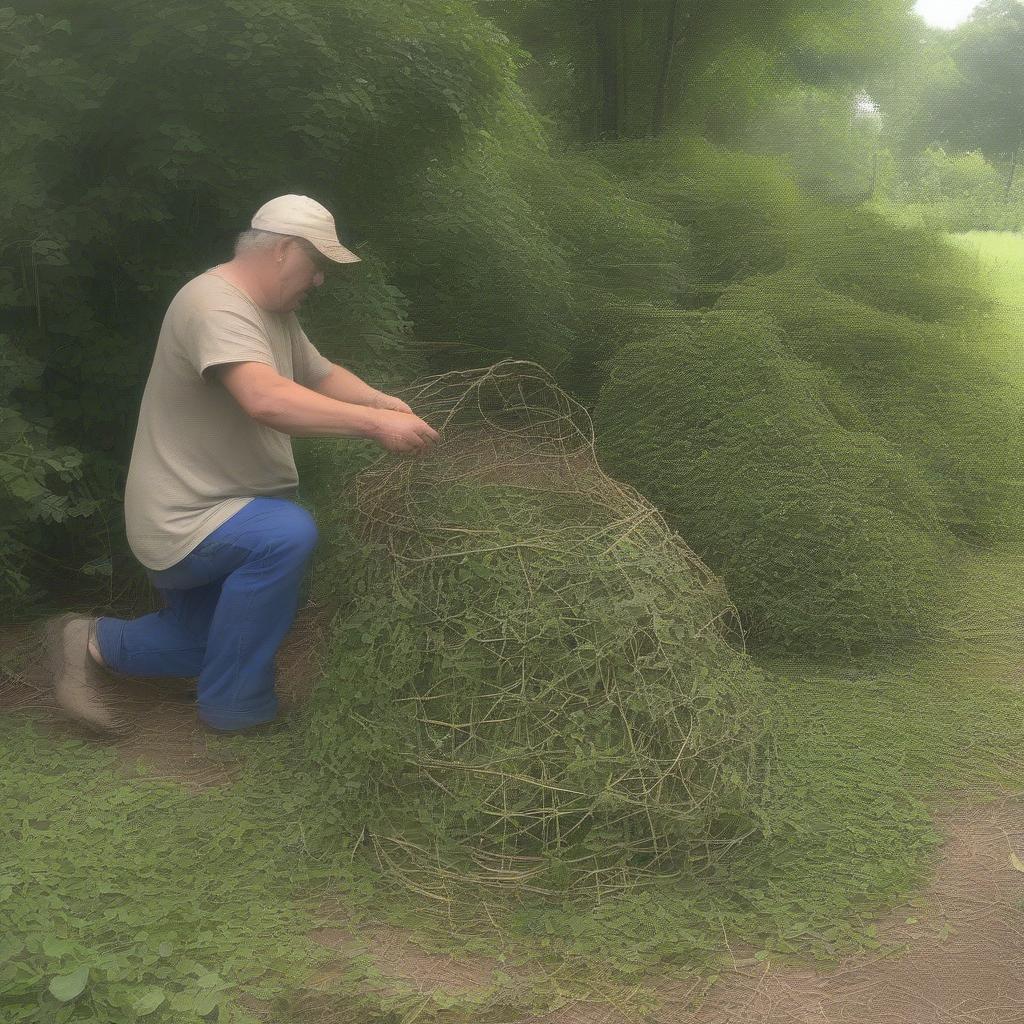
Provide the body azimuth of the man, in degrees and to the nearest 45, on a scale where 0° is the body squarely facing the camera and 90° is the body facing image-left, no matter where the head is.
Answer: approximately 270°
